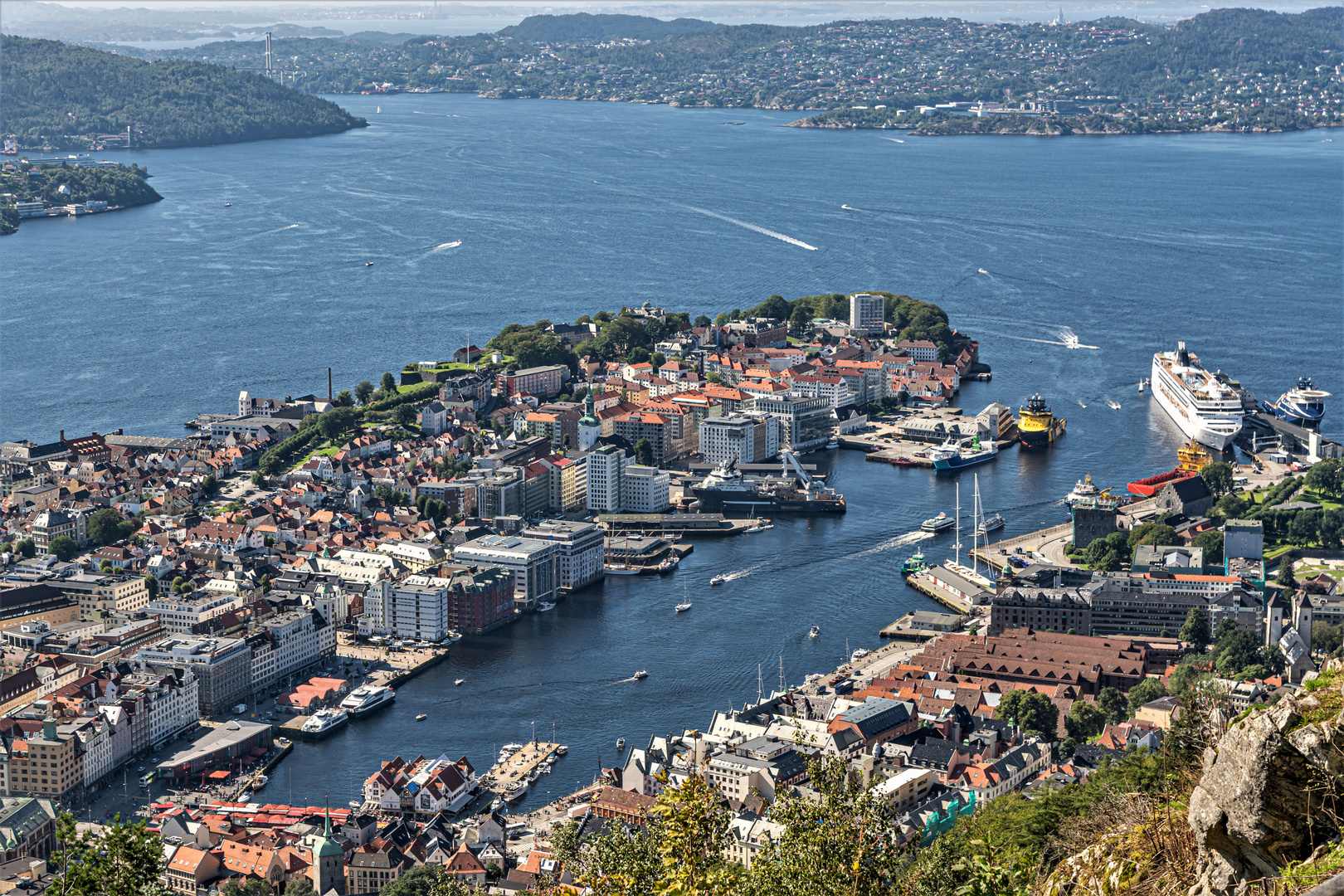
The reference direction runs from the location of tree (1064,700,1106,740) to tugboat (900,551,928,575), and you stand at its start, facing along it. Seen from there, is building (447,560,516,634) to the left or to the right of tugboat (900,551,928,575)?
left

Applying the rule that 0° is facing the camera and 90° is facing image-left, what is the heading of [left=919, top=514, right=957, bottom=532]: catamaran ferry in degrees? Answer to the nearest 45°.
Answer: approximately 225°

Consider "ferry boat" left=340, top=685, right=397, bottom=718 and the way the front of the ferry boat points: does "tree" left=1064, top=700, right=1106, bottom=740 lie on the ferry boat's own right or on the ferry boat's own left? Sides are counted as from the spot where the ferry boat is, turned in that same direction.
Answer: on the ferry boat's own right
